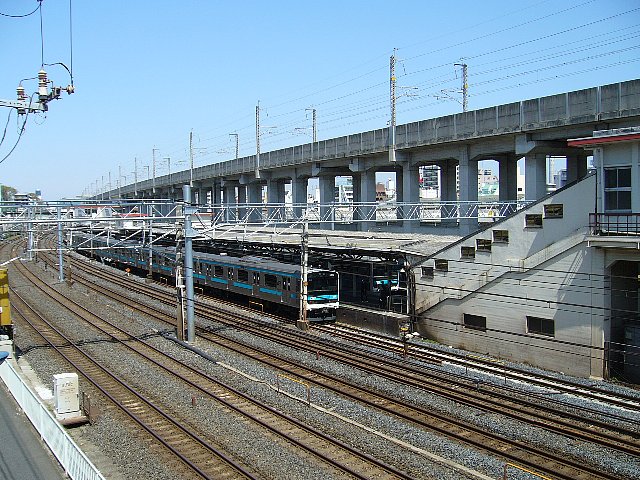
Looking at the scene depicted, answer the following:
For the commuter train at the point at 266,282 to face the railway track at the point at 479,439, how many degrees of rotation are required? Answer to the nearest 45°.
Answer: approximately 45° to its right

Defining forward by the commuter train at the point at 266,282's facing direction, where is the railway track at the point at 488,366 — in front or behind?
in front

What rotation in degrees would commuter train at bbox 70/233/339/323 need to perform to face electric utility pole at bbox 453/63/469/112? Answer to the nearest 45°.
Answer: approximately 45° to its left

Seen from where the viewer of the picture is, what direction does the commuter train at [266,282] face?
facing the viewer and to the right of the viewer

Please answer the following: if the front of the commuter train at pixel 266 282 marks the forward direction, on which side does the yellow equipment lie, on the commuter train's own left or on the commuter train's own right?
on the commuter train's own right

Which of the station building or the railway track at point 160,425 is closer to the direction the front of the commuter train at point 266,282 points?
the station building

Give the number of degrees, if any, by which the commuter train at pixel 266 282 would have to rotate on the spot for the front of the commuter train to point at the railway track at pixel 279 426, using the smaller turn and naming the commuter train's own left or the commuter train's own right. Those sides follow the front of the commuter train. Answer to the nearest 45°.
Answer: approximately 45° to the commuter train's own right

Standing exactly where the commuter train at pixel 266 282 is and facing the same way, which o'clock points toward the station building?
The station building is roughly at 12 o'clock from the commuter train.
